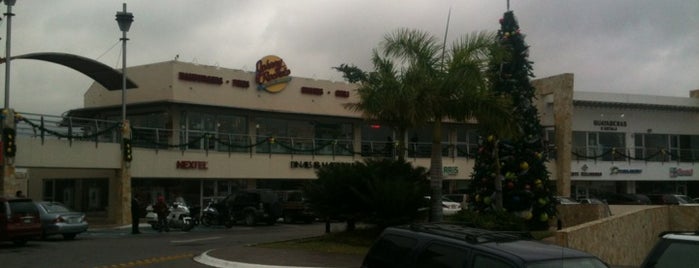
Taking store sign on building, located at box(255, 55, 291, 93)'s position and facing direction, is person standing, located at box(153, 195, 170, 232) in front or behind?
in front

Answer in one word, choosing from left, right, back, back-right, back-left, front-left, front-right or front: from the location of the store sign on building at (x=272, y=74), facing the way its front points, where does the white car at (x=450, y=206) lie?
left

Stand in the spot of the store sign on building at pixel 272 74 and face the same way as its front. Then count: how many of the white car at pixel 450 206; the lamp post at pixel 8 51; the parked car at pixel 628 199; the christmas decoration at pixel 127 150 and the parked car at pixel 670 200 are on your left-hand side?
3

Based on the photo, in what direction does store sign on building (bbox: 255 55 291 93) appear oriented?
toward the camera
